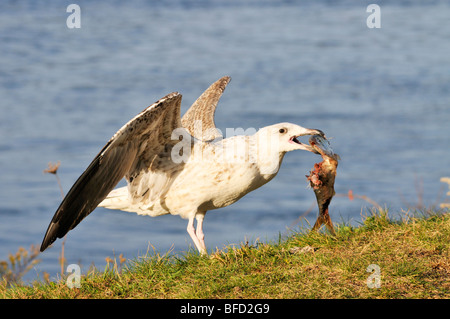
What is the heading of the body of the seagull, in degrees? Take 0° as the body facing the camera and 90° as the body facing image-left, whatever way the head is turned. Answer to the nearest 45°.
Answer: approximately 270°
